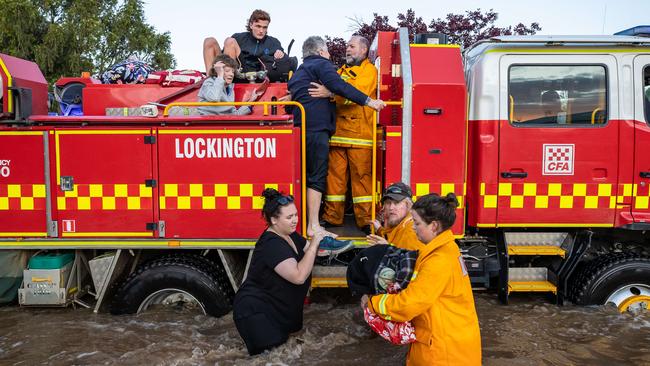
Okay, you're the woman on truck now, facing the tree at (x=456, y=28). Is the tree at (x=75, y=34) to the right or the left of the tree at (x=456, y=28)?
left

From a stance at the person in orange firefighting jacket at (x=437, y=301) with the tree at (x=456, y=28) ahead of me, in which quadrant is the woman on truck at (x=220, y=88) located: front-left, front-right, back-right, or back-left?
front-left

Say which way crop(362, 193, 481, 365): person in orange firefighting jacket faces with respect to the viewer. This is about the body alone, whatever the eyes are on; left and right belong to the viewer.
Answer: facing to the left of the viewer

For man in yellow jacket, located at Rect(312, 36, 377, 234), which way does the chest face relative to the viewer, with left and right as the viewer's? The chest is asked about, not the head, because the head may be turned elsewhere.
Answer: facing the viewer and to the left of the viewer

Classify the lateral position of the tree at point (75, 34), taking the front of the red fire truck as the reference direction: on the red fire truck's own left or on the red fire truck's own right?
on the red fire truck's own left

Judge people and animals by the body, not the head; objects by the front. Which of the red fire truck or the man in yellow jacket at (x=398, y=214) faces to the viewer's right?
the red fire truck

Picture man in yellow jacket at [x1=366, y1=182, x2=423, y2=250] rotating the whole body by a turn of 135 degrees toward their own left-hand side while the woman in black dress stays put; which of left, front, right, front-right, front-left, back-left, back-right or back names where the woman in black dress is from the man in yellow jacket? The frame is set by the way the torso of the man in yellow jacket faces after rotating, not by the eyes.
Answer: back

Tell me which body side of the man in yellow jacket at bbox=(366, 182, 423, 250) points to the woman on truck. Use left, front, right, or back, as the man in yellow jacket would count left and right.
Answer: right

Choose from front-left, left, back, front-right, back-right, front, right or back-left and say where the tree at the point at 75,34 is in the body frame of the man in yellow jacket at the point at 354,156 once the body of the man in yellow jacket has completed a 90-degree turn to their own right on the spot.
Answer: front

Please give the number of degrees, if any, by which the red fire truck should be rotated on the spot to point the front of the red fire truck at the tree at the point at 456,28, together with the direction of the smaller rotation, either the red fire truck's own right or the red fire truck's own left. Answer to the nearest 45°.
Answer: approximately 90° to the red fire truck's own left

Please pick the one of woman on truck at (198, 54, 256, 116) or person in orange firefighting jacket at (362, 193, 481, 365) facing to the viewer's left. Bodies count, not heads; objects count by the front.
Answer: the person in orange firefighting jacket

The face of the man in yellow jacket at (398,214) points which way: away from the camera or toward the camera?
toward the camera

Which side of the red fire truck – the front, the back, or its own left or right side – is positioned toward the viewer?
right

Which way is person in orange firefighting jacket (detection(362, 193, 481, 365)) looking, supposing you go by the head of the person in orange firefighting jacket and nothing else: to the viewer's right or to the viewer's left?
to the viewer's left

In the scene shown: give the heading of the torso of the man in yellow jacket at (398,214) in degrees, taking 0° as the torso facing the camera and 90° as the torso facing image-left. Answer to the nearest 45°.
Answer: approximately 45°
